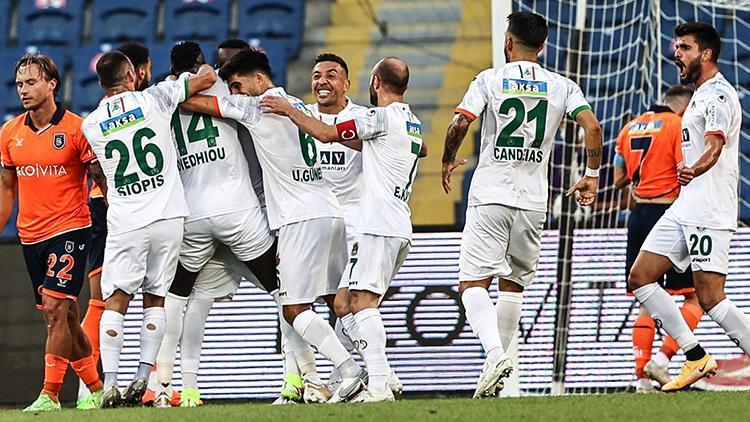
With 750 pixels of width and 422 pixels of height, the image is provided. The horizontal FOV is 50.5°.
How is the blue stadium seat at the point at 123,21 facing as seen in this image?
toward the camera

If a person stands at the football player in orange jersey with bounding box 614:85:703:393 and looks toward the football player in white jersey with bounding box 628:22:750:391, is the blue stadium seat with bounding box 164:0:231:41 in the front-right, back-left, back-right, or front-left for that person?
back-right

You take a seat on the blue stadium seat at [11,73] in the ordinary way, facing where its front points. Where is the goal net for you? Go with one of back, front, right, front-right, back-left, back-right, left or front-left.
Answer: front-left

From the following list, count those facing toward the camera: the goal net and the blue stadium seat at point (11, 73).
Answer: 2

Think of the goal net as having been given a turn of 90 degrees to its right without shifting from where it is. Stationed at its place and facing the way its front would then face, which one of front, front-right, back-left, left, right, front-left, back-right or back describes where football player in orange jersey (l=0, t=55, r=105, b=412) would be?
front-left

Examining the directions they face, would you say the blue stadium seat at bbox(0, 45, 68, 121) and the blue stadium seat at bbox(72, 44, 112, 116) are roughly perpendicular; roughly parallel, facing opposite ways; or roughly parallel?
roughly parallel

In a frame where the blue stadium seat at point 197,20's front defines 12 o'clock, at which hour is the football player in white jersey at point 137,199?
The football player in white jersey is roughly at 12 o'clock from the blue stadium seat.

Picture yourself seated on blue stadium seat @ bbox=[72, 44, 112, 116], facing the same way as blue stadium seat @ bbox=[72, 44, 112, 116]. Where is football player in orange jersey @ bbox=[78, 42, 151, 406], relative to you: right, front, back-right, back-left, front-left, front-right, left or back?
front

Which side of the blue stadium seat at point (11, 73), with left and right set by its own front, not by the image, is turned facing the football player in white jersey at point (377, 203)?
front

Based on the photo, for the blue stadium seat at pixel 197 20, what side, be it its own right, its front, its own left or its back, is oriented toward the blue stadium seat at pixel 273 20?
left

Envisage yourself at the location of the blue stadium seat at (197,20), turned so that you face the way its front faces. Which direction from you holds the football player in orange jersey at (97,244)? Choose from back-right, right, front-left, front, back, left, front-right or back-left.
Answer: front

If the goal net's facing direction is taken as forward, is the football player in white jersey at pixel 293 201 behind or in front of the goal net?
in front

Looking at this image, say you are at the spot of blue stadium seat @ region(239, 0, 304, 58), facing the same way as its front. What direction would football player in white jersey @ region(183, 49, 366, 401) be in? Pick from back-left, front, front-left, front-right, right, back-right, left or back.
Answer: front

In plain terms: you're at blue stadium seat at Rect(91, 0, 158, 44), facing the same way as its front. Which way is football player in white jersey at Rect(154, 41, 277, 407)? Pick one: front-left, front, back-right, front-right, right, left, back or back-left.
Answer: front

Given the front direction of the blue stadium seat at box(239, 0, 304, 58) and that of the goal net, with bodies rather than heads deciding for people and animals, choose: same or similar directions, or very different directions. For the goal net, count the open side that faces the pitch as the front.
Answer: same or similar directions

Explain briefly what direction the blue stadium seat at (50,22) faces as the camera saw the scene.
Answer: facing the viewer

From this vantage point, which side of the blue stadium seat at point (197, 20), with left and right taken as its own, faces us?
front

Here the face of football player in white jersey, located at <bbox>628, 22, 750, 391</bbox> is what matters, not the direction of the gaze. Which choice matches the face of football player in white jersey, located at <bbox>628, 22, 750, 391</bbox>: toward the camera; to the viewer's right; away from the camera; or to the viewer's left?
to the viewer's left
